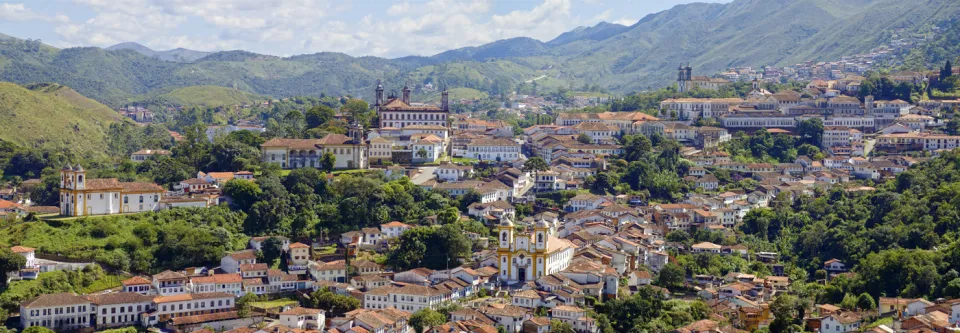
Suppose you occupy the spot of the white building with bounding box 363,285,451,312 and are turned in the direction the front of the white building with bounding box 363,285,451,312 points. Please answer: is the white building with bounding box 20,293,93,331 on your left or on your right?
on your right

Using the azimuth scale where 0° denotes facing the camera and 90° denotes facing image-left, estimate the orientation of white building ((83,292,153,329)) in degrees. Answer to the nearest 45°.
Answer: approximately 0°

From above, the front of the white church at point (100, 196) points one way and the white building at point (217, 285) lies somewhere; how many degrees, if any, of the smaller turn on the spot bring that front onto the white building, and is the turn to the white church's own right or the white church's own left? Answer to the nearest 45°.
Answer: approximately 90° to the white church's own left

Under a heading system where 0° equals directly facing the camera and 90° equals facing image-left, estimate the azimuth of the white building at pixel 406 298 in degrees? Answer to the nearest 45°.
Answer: approximately 0°

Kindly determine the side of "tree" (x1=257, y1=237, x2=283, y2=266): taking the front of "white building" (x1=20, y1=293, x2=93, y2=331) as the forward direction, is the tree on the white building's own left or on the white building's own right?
on the white building's own left

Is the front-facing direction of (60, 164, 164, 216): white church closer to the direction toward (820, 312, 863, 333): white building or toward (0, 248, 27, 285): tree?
the tree

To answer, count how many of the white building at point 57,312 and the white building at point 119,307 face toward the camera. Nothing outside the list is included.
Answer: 2
